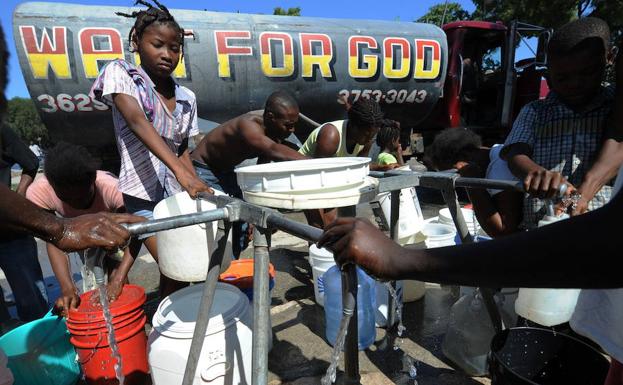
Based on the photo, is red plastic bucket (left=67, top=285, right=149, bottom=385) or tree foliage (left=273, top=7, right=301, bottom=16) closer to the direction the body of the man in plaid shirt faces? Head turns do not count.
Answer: the red plastic bucket

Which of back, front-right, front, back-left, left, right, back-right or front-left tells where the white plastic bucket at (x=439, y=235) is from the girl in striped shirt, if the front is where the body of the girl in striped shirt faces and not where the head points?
front-left

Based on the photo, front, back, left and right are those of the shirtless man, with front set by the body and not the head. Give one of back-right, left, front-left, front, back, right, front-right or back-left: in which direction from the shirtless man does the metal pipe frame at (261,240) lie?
right

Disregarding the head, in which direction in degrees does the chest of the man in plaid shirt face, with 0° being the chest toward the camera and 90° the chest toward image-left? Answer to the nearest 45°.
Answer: approximately 0°

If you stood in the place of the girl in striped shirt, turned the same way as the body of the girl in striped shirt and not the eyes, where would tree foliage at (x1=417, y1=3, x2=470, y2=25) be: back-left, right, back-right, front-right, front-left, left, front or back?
left

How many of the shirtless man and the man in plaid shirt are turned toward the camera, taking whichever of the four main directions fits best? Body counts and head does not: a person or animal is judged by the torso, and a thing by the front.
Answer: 1

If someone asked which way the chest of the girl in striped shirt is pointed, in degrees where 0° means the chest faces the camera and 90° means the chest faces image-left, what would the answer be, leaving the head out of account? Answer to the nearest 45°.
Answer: approximately 315°

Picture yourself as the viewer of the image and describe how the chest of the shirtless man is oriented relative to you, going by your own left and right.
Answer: facing to the right of the viewer

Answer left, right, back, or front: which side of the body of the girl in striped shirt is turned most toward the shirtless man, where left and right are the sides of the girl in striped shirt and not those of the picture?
left
